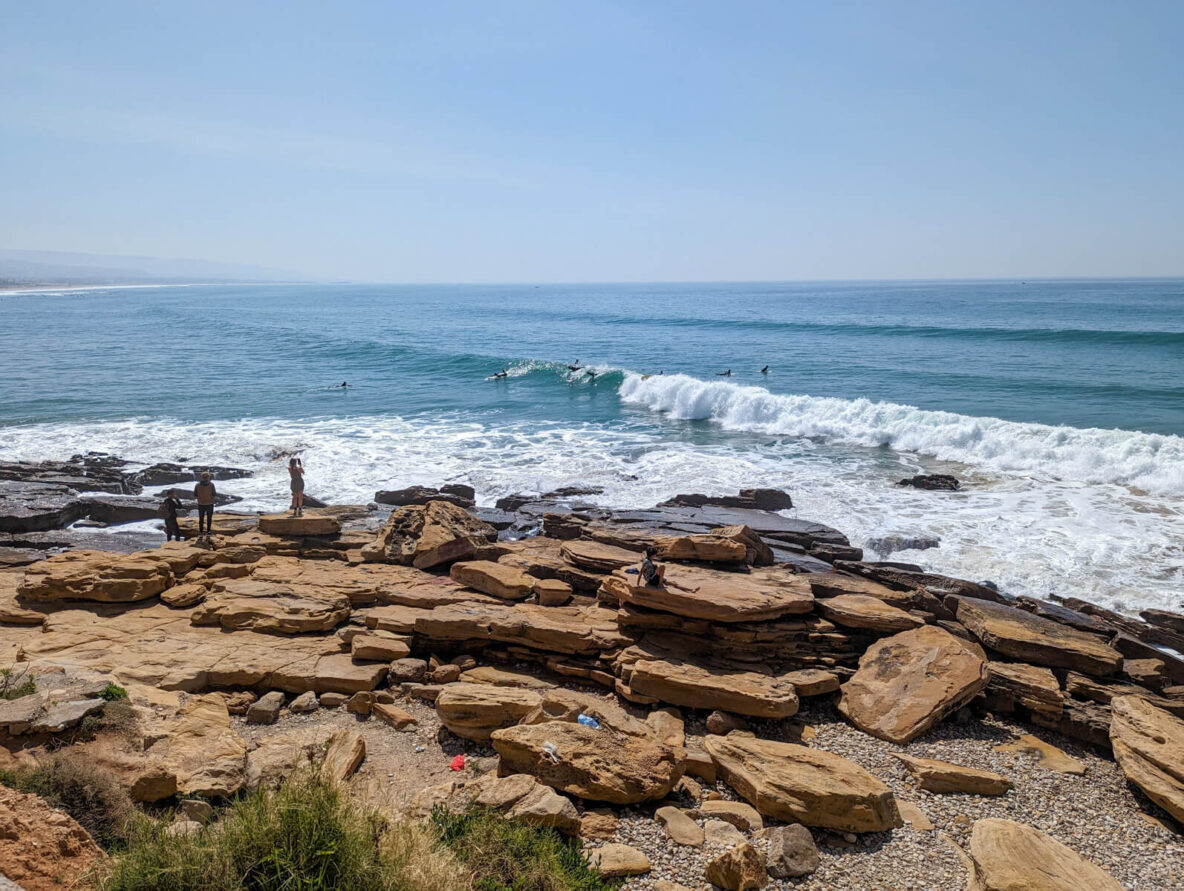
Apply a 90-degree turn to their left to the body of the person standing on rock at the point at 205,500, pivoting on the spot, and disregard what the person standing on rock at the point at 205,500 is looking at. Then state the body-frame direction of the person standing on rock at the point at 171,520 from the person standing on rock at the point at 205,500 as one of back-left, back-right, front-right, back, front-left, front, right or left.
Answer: front-right

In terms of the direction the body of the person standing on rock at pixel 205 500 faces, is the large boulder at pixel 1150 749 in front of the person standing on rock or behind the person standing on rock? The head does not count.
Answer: behind

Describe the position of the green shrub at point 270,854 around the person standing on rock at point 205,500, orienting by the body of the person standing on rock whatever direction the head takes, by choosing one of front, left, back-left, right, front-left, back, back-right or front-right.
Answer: back

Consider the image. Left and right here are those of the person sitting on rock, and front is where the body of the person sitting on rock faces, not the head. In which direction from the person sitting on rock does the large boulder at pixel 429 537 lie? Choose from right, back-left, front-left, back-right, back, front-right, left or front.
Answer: back-left

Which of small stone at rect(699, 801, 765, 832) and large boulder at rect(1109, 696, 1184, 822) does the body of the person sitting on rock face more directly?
the large boulder

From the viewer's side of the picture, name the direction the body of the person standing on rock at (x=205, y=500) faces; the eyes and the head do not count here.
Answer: away from the camera
